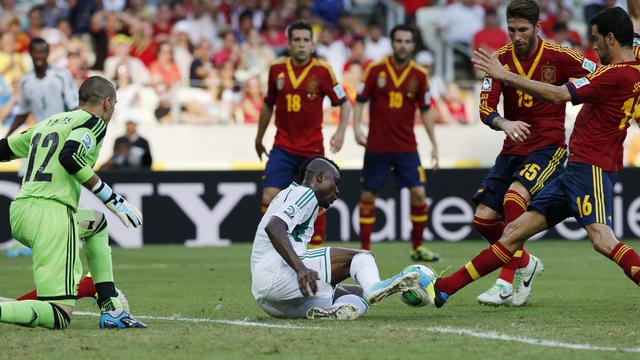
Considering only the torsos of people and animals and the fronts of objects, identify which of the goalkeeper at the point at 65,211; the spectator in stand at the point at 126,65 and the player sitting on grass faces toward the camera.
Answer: the spectator in stand

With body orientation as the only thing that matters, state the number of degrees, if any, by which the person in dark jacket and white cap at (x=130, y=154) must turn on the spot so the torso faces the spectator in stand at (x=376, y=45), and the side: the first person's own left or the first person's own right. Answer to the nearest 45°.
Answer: approximately 135° to the first person's own left

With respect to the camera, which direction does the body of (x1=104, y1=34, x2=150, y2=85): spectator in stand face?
toward the camera

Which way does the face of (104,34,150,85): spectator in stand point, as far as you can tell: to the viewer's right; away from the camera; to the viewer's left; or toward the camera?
toward the camera

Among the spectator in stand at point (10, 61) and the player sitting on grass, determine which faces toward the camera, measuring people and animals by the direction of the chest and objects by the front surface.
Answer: the spectator in stand

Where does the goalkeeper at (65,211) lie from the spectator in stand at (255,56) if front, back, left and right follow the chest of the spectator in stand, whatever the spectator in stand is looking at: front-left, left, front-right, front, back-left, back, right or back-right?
front

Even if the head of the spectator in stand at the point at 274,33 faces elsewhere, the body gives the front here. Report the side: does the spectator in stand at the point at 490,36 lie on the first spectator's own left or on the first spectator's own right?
on the first spectator's own left

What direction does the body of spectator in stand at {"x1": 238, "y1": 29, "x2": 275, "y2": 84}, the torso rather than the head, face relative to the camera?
toward the camera

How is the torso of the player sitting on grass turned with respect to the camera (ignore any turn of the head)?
to the viewer's right

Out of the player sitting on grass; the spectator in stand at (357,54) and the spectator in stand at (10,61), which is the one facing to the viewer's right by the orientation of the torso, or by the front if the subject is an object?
the player sitting on grass

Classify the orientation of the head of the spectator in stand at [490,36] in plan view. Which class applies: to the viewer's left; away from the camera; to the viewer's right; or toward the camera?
toward the camera

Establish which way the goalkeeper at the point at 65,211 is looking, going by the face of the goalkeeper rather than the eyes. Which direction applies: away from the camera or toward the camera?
away from the camera

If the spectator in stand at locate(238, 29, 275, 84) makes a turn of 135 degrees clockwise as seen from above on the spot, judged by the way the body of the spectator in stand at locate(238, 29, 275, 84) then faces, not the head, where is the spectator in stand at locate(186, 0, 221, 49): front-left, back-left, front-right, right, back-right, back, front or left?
front

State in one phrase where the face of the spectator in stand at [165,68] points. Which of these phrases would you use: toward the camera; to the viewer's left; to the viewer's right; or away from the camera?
toward the camera

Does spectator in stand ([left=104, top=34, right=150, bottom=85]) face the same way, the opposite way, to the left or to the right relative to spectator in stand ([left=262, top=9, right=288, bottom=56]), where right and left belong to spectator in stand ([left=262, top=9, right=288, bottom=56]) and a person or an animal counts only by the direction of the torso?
the same way

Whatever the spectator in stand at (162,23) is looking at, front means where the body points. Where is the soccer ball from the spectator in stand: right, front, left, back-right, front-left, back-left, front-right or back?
front

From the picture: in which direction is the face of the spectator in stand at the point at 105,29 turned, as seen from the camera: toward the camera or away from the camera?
toward the camera

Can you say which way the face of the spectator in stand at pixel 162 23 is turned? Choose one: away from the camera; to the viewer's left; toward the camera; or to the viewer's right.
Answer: toward the camera
